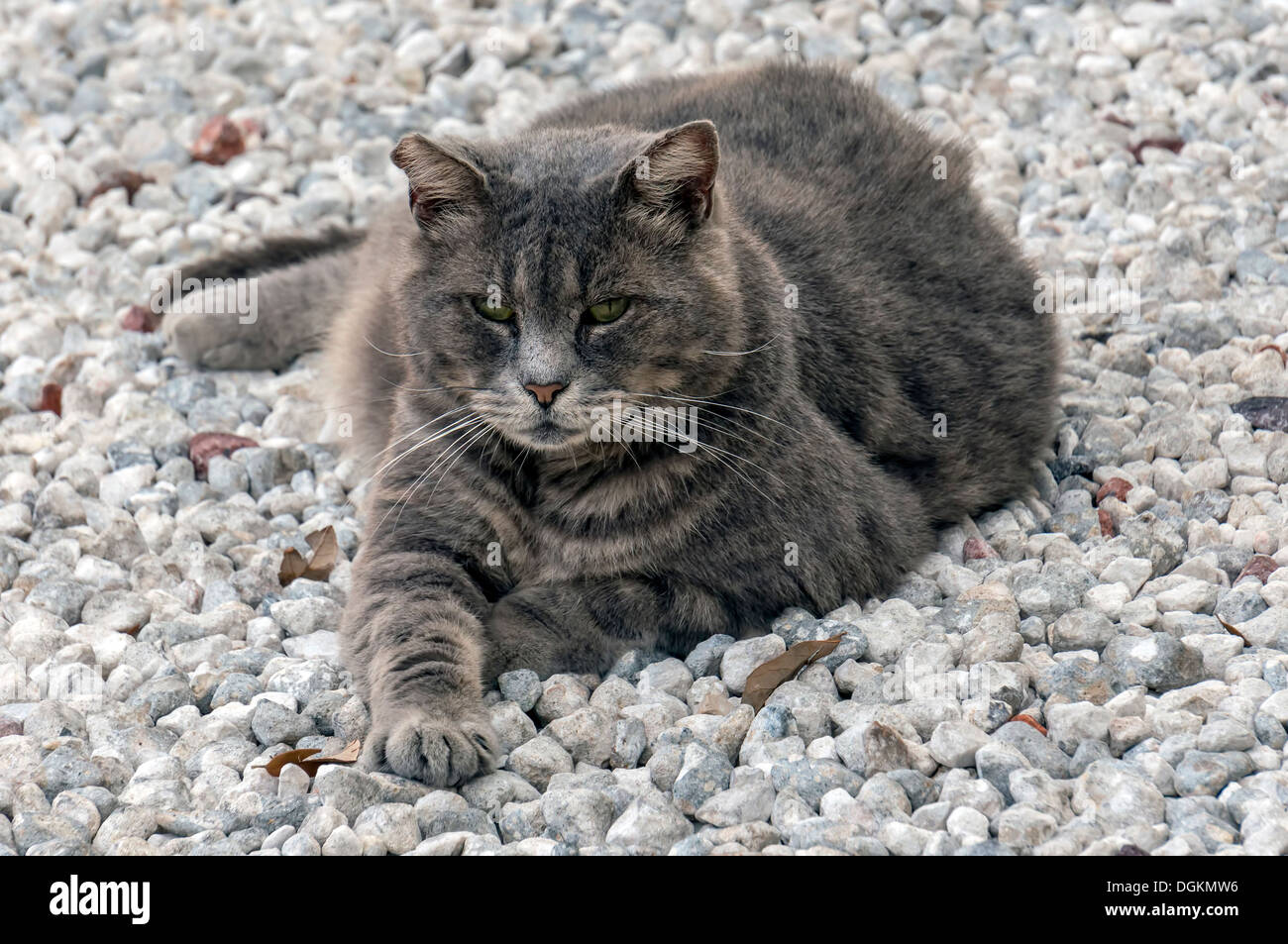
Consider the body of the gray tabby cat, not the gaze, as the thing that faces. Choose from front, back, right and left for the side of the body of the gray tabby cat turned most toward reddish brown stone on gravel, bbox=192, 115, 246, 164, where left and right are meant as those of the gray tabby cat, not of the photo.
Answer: right

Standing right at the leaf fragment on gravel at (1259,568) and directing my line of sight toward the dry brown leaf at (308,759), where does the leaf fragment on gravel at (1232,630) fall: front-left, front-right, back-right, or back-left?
front-left

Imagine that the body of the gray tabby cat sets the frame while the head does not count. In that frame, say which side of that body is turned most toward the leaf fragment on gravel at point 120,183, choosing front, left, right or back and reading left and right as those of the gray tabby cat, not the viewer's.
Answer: right

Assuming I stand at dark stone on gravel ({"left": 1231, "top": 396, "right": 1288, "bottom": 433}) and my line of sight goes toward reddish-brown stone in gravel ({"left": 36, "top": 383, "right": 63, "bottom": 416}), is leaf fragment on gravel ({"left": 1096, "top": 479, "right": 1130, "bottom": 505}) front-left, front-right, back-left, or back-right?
front-left

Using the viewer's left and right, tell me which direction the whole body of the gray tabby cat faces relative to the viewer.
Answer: facing the viewer and to the left of the viewer

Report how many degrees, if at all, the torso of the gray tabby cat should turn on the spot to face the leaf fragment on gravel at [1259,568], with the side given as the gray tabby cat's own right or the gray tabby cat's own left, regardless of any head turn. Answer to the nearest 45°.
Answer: approximately 135° to the gray tabby cat's own left

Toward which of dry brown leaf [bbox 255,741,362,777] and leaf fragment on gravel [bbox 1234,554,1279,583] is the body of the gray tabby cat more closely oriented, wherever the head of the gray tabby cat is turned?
the dry brown leaf

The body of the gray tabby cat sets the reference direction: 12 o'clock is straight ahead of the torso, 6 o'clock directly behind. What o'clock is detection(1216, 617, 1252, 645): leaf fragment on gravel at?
The leaf fragment on gravel is roughly at 8 o'clock from the gray tabby cat.

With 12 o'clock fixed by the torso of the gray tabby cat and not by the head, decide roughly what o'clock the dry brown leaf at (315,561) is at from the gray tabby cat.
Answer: The dry brown leaf is roughly at 2 o'clock from the gray tabby cat.

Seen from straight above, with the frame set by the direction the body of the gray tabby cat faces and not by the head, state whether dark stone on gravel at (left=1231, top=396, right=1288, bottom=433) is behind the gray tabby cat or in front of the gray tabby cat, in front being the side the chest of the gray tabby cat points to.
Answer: behind

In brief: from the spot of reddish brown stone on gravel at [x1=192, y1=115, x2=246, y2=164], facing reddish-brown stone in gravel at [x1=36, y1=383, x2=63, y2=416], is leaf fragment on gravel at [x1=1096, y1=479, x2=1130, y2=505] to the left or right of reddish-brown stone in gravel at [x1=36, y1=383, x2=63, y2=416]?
left

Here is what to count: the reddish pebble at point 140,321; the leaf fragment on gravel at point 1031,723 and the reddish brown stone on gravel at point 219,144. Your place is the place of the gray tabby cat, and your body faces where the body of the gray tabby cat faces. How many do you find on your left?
1

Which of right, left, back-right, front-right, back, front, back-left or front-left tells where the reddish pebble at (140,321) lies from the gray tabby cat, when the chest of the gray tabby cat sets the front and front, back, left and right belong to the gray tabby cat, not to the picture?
right

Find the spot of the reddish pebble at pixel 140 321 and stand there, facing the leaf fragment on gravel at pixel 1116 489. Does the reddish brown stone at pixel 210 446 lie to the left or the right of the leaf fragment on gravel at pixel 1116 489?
right

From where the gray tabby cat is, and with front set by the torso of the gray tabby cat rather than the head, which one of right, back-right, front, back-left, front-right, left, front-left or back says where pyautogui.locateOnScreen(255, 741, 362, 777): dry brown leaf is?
front
